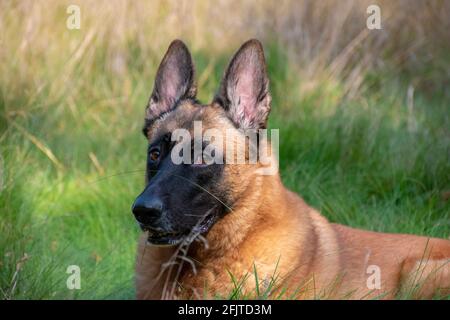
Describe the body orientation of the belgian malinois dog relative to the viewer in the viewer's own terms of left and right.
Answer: facing the viewer and to the left of the viewer
